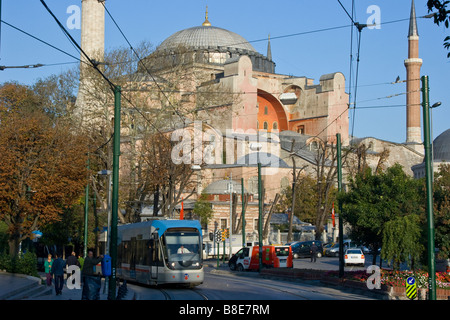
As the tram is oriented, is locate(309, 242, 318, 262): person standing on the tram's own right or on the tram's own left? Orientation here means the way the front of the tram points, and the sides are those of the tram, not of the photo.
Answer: on the tram's own left

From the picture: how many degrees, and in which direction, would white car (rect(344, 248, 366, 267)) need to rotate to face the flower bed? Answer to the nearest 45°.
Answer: approximately 180°

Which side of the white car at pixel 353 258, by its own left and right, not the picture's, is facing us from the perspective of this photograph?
back

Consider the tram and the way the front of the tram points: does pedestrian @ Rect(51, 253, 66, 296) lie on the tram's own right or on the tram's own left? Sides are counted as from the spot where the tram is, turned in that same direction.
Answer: on the tram's own right

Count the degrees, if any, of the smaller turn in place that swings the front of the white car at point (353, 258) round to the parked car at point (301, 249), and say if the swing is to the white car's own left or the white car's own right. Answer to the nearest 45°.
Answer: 0° — it already faces it

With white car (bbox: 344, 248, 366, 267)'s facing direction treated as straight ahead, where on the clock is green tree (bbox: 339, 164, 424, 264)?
The green tree is roughly at 6 o'clock from the white car.

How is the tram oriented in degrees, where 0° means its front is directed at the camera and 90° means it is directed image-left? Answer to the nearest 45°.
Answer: approximately 315°

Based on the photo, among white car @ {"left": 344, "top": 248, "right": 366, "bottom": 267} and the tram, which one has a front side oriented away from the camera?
the white car

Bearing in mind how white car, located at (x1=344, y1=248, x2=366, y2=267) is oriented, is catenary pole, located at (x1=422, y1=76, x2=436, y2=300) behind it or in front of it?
behind

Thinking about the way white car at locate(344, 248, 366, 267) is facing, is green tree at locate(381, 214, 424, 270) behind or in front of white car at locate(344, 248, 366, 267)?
behind

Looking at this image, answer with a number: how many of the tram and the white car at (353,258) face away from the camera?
1

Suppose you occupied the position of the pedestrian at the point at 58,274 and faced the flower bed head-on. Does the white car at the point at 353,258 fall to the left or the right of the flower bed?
left
